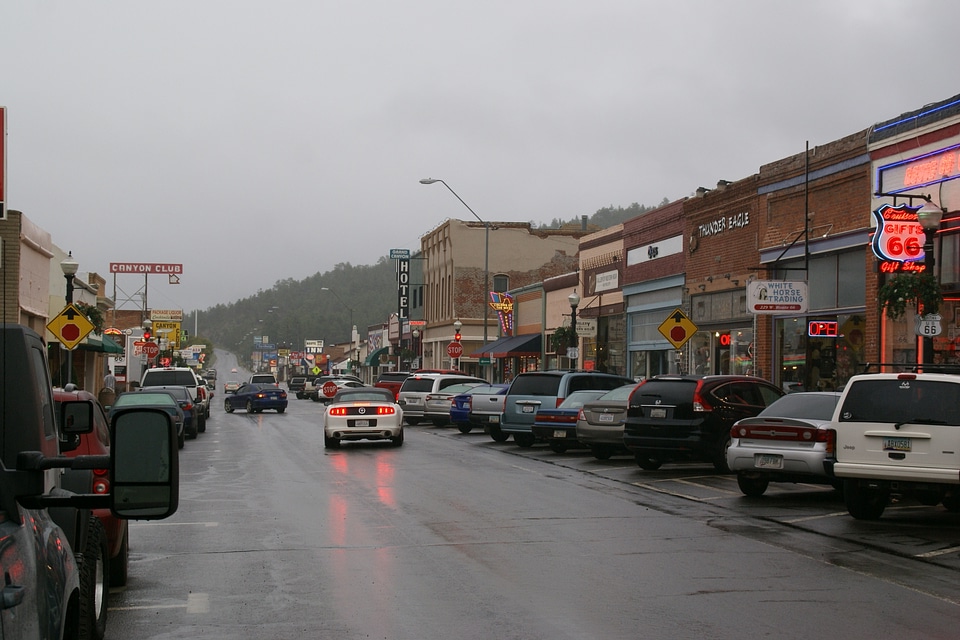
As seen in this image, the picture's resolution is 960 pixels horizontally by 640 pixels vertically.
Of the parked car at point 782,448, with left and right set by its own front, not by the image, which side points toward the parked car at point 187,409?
left

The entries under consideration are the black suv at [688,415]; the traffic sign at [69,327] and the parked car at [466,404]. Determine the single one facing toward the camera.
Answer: the traffic sign

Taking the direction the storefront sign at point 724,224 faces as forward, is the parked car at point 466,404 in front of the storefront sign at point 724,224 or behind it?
in front

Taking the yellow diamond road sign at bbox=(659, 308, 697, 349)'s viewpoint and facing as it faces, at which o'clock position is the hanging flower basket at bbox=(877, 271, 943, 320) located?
The hanging flower basket is roughly at 11 o'clock from the yellow diamond road sign.

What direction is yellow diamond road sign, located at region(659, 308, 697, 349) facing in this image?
toward the camera

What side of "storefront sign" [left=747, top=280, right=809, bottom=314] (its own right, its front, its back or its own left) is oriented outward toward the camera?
front

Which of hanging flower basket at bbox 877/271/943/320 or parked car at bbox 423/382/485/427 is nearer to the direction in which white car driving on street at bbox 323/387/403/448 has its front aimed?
the parked car

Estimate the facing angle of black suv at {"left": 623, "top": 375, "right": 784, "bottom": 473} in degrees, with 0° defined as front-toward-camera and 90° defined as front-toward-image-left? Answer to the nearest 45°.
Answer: approximately 225°

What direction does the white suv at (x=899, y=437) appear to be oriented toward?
away from the camera

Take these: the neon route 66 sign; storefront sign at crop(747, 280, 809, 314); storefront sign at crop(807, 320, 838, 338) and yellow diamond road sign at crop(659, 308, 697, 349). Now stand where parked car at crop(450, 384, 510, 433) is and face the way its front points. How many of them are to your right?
4

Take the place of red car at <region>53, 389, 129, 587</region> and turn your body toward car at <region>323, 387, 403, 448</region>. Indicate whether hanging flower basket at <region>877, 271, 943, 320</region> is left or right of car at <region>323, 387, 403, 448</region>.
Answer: right

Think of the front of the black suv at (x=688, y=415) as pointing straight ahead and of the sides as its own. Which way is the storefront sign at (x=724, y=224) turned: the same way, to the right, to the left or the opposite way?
the opposite way

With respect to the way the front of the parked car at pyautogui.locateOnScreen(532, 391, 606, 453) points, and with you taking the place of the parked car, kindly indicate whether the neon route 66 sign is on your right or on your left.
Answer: on your right

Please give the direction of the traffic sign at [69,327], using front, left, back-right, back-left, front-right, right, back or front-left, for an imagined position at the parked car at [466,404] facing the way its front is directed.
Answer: back

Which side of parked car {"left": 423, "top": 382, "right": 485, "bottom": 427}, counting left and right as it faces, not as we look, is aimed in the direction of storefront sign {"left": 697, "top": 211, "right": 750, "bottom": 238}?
right

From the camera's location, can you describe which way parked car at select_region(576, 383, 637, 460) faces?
facing away from the viewer and to the right of the viewer

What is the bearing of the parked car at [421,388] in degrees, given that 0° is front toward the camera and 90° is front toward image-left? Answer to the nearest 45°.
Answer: approximately 225°

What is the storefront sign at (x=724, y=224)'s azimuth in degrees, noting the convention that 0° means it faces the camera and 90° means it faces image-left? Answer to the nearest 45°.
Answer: approximately 45°

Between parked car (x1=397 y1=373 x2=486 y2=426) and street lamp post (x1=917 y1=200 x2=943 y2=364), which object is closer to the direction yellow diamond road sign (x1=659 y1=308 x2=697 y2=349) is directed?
the street lamp post
